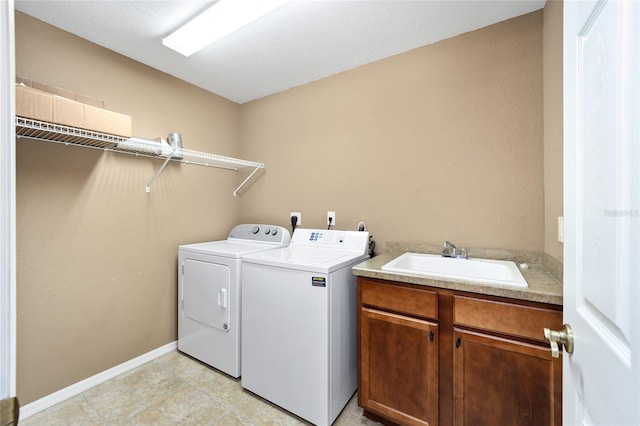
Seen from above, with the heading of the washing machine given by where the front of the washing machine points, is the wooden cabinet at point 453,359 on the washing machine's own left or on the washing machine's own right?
on the washing machine's own left

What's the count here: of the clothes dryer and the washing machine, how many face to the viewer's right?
0

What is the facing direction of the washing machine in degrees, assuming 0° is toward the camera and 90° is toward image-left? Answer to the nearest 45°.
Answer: approximately 45°

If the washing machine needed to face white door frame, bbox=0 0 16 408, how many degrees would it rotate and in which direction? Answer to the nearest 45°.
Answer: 0° — it already faces it

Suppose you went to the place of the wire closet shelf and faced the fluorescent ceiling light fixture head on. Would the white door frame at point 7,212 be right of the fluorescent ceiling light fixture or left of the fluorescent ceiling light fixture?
right

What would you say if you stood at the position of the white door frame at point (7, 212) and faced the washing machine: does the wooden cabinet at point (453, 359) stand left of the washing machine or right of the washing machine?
right

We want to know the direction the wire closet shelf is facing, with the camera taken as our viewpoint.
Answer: facing the viewer and to the right of the viewer

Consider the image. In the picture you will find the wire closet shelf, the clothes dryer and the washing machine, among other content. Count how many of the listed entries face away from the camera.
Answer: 0

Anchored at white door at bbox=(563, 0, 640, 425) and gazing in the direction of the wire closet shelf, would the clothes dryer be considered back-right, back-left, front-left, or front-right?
front-right

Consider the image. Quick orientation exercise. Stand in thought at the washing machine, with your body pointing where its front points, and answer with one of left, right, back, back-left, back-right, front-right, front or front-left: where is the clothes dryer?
right

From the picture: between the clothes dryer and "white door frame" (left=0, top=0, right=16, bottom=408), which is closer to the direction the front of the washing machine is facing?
the white door frame

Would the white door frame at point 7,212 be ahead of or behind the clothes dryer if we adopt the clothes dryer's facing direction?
ahead

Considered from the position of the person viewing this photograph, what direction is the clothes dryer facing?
facing the viewer and to the left of the viewer

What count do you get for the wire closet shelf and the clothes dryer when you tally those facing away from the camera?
0

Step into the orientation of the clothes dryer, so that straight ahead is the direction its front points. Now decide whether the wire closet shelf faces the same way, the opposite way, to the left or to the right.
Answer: to the left

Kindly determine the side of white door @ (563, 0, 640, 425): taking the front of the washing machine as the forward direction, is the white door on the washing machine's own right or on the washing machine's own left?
on the washing machine's own left
